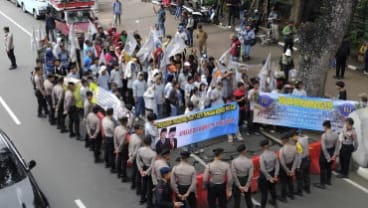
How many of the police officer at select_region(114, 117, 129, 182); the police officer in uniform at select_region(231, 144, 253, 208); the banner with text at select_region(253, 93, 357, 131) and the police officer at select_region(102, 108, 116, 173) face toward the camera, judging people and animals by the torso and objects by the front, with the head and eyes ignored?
1

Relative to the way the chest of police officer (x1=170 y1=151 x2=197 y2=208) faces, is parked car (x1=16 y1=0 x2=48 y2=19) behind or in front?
in front

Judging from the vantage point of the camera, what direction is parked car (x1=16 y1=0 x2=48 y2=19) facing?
facing the viewer and to the right of the viewer

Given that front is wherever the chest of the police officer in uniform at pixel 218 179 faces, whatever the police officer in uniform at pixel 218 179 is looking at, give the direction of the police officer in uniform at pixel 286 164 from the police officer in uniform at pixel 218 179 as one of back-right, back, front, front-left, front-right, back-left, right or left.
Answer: front-right

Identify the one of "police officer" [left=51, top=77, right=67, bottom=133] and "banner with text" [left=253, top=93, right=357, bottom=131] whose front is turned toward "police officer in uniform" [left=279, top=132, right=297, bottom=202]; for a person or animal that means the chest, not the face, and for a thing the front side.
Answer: the banner with text

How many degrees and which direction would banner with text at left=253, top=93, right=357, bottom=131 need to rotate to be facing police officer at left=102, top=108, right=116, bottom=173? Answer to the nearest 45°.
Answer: approximately 45° to its right

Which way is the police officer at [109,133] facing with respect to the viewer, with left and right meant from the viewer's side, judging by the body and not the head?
facing away from the viewer and to the right of the viewer

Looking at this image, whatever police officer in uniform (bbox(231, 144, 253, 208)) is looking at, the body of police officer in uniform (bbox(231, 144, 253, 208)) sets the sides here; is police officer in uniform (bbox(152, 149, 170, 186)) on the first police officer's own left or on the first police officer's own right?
on the first police officer's own left

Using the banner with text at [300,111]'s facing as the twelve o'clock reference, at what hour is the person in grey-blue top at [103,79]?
The person in grey-blue top is roughly at 3 o'clock from the banner with text.

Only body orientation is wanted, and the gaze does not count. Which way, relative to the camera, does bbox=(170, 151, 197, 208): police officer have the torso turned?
away from the camera

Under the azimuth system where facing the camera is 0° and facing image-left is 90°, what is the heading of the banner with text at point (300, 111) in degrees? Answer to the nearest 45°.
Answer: approximately 0°

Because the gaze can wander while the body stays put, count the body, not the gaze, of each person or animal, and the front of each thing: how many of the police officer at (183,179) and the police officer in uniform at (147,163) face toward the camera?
0

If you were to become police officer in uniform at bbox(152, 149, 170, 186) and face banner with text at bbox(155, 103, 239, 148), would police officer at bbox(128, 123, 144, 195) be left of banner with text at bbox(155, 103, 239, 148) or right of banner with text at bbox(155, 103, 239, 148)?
left
